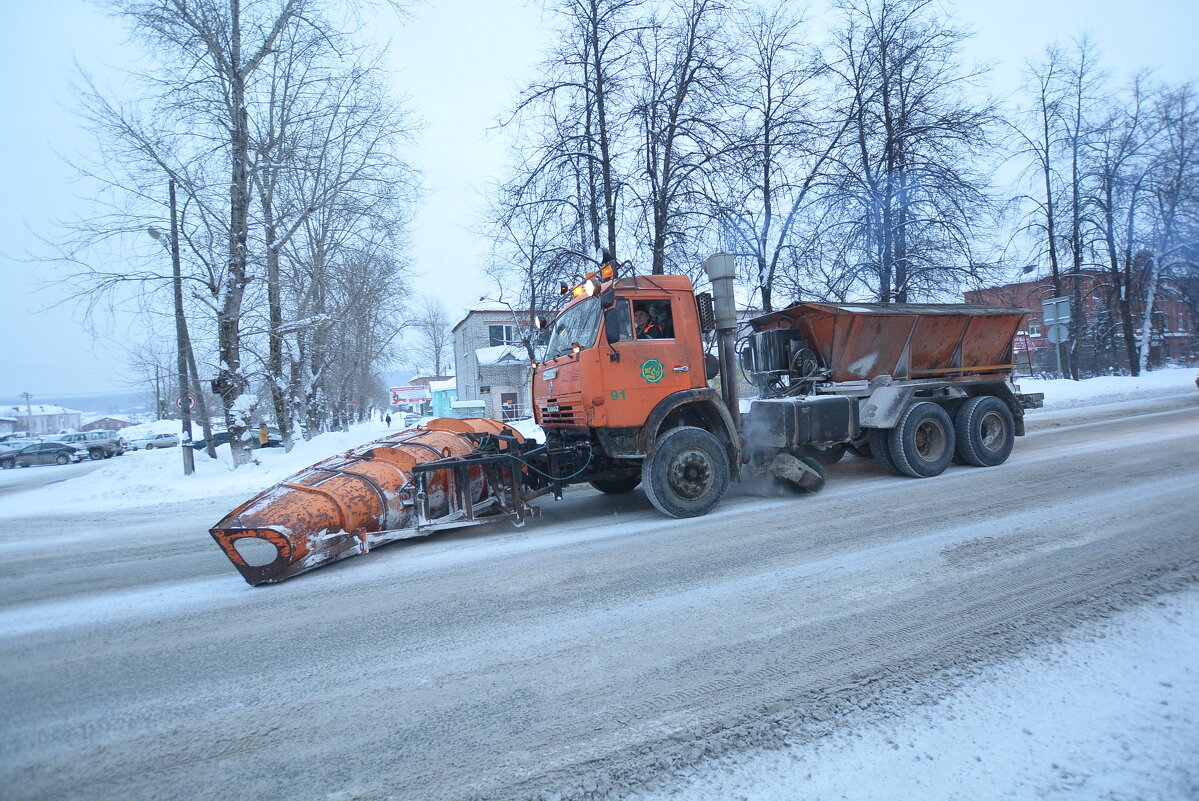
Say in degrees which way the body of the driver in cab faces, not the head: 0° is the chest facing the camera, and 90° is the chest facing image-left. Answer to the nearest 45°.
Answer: approximately 45°

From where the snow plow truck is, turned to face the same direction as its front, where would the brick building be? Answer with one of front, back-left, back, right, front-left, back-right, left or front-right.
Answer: back

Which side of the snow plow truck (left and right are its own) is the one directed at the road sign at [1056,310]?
back

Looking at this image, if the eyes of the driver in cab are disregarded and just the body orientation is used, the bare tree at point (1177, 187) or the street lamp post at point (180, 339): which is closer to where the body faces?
the street lamp post

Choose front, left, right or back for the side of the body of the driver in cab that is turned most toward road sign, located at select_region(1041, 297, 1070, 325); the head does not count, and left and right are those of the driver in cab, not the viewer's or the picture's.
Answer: back

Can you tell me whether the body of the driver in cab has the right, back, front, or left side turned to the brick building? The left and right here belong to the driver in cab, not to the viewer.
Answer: back

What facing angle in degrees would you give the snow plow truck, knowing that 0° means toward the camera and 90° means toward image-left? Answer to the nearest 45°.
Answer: approximately 45°
